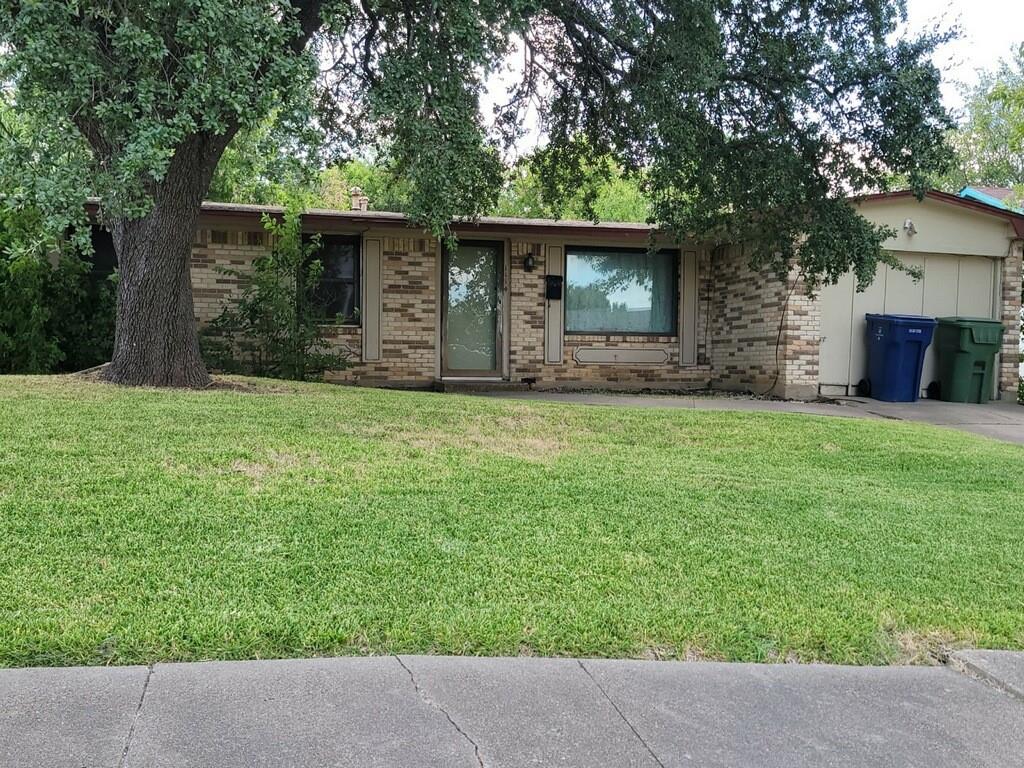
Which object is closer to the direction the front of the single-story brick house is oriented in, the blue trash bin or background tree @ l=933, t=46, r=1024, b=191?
the blue trash bin

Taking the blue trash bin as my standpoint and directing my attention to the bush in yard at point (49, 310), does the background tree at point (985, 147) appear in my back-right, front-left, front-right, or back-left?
back-right

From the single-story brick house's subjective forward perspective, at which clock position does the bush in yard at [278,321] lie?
The bush in yard is roughly at 2 o'clock from the single-story brick house.

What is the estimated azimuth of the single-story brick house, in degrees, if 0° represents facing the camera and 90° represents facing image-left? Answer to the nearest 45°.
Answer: approximately 0°

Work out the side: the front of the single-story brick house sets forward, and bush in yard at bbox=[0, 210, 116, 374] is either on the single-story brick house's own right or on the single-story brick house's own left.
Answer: on the single-story brick house's own right

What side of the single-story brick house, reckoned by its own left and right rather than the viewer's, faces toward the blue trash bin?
left

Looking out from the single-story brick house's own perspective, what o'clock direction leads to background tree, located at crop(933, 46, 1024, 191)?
The background tree is roughly at 7 o'clock from the single-story brick house.

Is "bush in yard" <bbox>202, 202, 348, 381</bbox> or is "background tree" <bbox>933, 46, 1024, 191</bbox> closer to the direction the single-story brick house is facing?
the bush in yard

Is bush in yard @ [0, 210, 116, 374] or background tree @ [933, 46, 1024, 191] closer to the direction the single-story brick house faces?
the bush in yard
